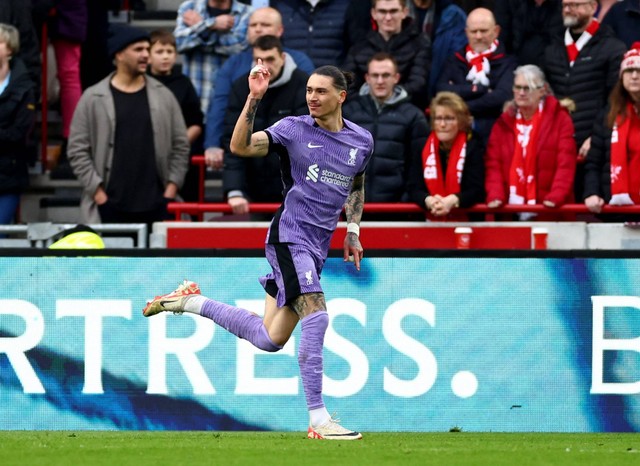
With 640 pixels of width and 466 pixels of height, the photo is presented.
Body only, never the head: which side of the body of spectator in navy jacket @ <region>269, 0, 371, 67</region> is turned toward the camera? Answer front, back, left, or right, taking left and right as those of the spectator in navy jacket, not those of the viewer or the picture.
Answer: front

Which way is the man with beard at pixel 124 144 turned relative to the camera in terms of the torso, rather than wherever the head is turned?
toward the camera

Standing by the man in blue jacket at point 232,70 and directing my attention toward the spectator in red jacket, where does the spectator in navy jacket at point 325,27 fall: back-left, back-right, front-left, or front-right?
front-left

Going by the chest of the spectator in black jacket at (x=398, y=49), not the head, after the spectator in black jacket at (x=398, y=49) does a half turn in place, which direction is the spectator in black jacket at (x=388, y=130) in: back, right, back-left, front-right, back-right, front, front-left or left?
back

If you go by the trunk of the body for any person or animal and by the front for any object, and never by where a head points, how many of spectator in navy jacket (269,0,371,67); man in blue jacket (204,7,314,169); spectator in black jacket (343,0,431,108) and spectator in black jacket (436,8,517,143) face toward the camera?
4

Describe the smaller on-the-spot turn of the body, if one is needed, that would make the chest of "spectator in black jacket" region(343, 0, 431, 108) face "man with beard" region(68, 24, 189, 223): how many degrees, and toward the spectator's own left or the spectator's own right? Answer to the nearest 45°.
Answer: approximately 90° to the spectator's own right

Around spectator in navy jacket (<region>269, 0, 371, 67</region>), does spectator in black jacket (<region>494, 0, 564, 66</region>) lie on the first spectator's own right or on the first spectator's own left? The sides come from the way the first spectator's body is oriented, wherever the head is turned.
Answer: on the first spectator's own left

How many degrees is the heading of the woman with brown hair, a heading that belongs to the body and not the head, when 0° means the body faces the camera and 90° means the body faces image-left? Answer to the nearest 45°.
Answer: approximately 0°

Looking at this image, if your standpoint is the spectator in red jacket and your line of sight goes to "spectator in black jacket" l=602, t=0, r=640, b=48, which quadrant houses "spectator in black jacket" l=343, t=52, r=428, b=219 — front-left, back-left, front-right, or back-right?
back-left

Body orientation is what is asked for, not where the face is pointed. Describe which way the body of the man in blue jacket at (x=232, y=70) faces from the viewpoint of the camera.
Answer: toward the camera

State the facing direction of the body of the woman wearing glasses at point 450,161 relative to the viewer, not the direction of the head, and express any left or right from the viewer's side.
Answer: facing the viewer

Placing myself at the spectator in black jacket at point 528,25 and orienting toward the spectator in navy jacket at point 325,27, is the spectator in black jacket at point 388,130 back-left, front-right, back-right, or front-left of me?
front-left

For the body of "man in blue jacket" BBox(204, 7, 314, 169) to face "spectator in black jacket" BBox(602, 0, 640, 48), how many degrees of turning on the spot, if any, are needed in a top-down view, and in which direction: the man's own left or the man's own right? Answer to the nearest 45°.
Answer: approximately 90° to the man's own left

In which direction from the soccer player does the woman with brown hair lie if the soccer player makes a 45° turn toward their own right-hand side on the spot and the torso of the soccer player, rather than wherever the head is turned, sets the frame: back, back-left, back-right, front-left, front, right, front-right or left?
back-left
